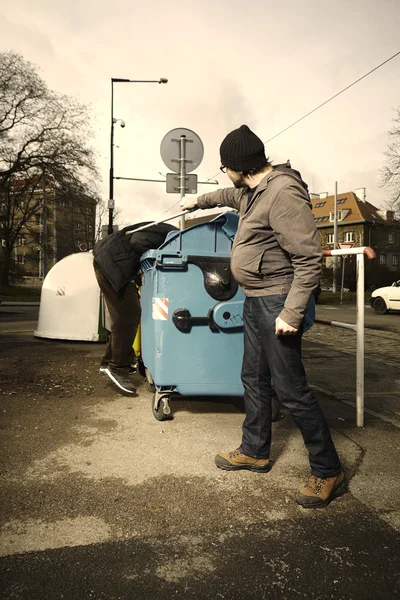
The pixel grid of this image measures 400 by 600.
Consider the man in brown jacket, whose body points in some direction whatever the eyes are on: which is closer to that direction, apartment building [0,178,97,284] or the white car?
the apartment building

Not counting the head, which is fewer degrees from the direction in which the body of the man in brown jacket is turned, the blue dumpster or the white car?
the blue dumpster

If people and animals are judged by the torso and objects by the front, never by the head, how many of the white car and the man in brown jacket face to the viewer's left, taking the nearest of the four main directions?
2

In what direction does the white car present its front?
to the viewer's left

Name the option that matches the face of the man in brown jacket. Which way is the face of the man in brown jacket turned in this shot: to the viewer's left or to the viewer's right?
to the viewer's left

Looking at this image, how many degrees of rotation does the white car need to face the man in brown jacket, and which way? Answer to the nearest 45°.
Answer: approximately 90° to its left

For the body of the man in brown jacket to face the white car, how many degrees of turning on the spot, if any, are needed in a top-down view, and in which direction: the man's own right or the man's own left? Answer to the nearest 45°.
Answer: approximately 90° to the man's own right

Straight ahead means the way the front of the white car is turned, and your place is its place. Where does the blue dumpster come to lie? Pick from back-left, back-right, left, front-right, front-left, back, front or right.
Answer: left

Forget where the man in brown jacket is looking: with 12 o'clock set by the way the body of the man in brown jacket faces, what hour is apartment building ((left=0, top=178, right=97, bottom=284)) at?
The apartment building is roughly at 2 o'clock from the man in brown jacket.

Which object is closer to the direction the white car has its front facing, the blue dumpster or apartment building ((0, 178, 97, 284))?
the apartment building

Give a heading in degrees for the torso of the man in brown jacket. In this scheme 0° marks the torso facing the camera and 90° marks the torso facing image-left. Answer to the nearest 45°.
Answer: approximately 90°

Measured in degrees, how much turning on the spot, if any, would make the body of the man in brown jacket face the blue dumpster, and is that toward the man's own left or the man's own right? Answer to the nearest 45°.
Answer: approximately 45° to the man's own right
